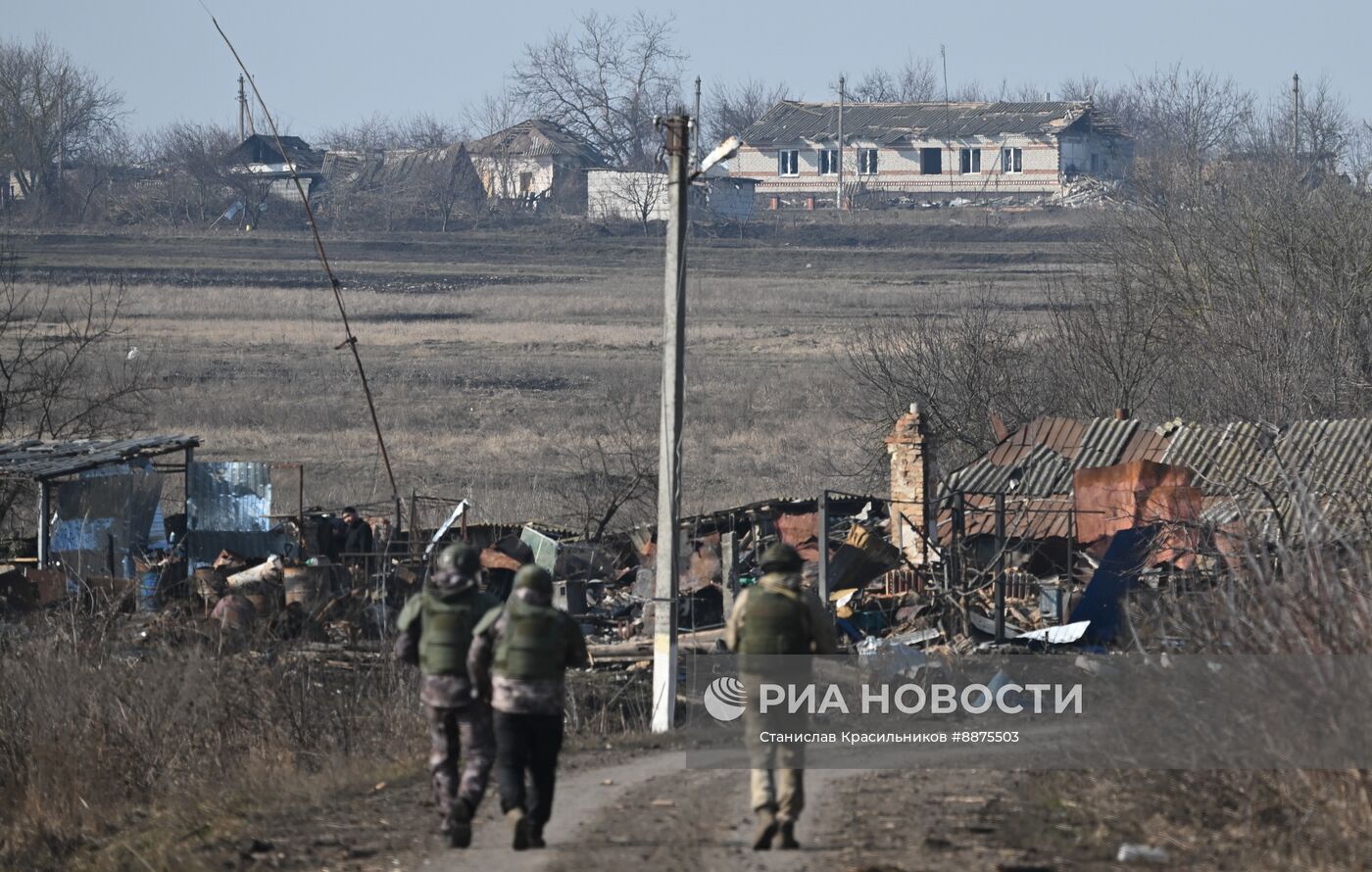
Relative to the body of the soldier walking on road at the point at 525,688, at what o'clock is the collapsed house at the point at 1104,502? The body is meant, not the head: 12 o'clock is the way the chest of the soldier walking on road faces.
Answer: The collapsed house is roughly at 1 o'clock from the soldier walking on road.

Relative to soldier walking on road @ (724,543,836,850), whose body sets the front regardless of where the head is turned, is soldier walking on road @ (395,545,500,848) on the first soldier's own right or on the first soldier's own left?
on the first soldier's own left

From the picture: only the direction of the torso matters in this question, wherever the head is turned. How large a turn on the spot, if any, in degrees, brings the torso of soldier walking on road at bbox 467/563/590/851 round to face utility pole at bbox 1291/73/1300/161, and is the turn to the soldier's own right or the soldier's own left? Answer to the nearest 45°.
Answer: approximately 45° to the soldier's own right

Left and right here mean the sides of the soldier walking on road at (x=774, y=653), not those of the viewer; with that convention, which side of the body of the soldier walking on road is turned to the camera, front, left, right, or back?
back

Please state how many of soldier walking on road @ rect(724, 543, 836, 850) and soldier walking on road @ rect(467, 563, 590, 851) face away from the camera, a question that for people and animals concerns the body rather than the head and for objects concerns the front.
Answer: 2

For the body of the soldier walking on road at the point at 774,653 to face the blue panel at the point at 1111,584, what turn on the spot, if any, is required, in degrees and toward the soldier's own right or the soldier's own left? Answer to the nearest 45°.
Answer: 0° — they already face it

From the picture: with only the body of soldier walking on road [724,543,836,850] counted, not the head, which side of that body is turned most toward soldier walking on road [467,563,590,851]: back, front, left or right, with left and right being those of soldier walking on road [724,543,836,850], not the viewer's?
left

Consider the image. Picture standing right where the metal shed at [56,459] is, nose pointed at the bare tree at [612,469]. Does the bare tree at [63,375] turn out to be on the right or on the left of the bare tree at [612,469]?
left

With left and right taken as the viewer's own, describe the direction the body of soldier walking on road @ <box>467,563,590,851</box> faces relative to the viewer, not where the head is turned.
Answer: facing away from the viewer

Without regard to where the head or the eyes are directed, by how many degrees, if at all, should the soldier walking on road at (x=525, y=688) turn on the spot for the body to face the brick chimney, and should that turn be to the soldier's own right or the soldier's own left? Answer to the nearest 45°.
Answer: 0° — they already face it
